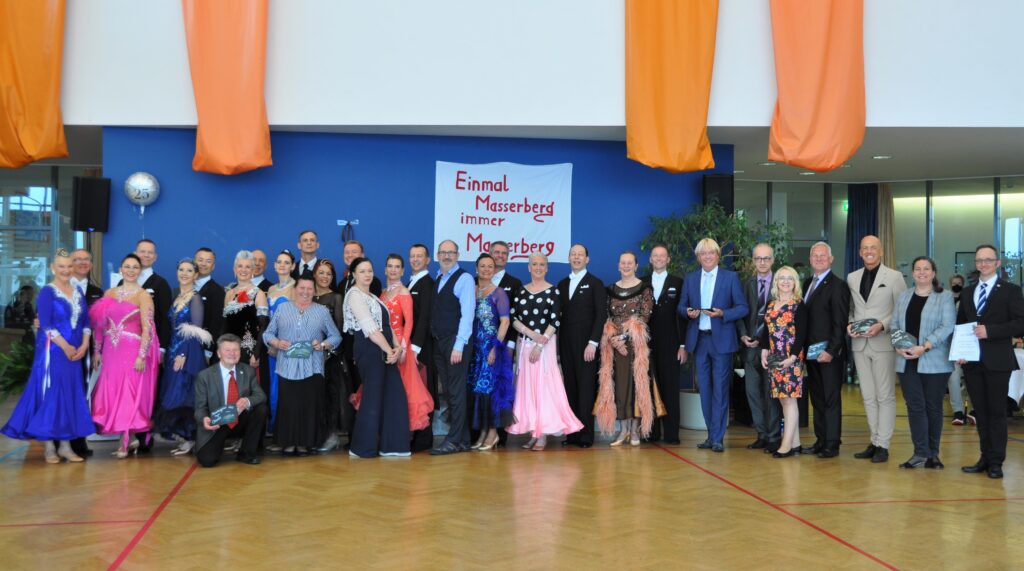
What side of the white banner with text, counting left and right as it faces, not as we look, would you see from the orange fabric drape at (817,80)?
left

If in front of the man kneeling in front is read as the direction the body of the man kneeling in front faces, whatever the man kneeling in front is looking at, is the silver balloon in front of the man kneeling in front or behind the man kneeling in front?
behind

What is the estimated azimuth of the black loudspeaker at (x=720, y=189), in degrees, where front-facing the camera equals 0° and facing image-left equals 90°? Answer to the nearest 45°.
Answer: approximately 0°

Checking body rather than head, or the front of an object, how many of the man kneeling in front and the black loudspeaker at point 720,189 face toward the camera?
2

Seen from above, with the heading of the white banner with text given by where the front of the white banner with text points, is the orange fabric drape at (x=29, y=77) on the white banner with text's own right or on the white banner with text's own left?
on the white banner with text's own right

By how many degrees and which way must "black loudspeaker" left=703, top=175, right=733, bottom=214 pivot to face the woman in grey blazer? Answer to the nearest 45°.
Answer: approximately 45° to its left

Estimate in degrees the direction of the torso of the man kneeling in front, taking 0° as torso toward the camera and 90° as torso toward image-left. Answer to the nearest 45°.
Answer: approximately 0°

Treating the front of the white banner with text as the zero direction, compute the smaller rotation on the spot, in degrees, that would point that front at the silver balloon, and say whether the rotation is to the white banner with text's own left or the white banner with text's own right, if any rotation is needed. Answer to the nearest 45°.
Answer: approximately 90° to the white banner with text's own right
